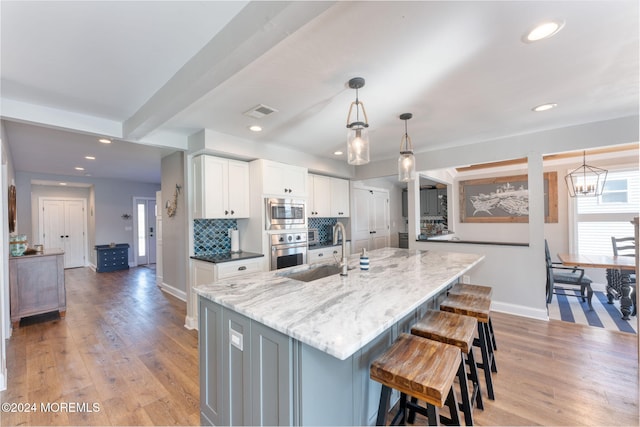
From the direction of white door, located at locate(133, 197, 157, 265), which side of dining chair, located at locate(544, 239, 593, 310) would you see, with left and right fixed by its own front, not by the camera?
back

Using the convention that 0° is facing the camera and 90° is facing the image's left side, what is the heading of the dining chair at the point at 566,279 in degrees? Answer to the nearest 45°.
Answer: approximately 270°

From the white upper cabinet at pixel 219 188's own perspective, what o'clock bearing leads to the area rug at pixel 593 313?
The area rug is roughly at 11 o'clock from the white upper cabinet.

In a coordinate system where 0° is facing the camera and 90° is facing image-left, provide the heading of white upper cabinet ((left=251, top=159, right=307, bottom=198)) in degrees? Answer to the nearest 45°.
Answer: approximately 315°

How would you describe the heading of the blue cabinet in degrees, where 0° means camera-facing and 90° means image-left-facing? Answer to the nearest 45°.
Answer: approximately 0°

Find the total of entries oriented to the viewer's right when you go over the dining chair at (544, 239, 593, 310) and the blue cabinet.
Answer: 1

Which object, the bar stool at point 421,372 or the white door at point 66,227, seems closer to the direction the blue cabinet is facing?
the bar stool

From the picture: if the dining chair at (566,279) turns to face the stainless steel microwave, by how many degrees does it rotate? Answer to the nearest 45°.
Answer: approximately 135° to its right

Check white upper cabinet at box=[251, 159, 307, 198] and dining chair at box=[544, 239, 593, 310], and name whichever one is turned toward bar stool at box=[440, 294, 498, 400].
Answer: the white upper cabinet

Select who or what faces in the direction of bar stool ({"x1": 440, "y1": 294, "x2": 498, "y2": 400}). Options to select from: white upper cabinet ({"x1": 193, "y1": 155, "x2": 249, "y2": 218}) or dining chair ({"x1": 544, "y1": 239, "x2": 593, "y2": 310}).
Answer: the white upper cabinet
